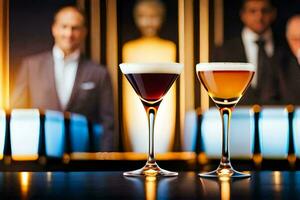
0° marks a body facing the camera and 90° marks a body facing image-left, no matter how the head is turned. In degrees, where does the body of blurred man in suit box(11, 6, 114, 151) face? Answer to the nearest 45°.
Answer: approximately 0°

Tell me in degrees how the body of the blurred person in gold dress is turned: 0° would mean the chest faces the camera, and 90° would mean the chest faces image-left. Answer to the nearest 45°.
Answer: approximately 0°

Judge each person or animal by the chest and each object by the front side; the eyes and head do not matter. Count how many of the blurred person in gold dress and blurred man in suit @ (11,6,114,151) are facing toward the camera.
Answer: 2

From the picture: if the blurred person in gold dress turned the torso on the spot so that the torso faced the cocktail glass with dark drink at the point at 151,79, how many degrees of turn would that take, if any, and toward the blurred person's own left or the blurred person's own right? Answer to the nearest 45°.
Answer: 0° — they already face it

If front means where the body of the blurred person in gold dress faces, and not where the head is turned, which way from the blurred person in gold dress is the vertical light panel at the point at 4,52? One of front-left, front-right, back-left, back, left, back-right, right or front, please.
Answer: right

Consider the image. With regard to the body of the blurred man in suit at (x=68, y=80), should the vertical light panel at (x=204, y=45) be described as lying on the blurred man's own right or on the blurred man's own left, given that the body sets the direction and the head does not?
on the blurred man's own left
